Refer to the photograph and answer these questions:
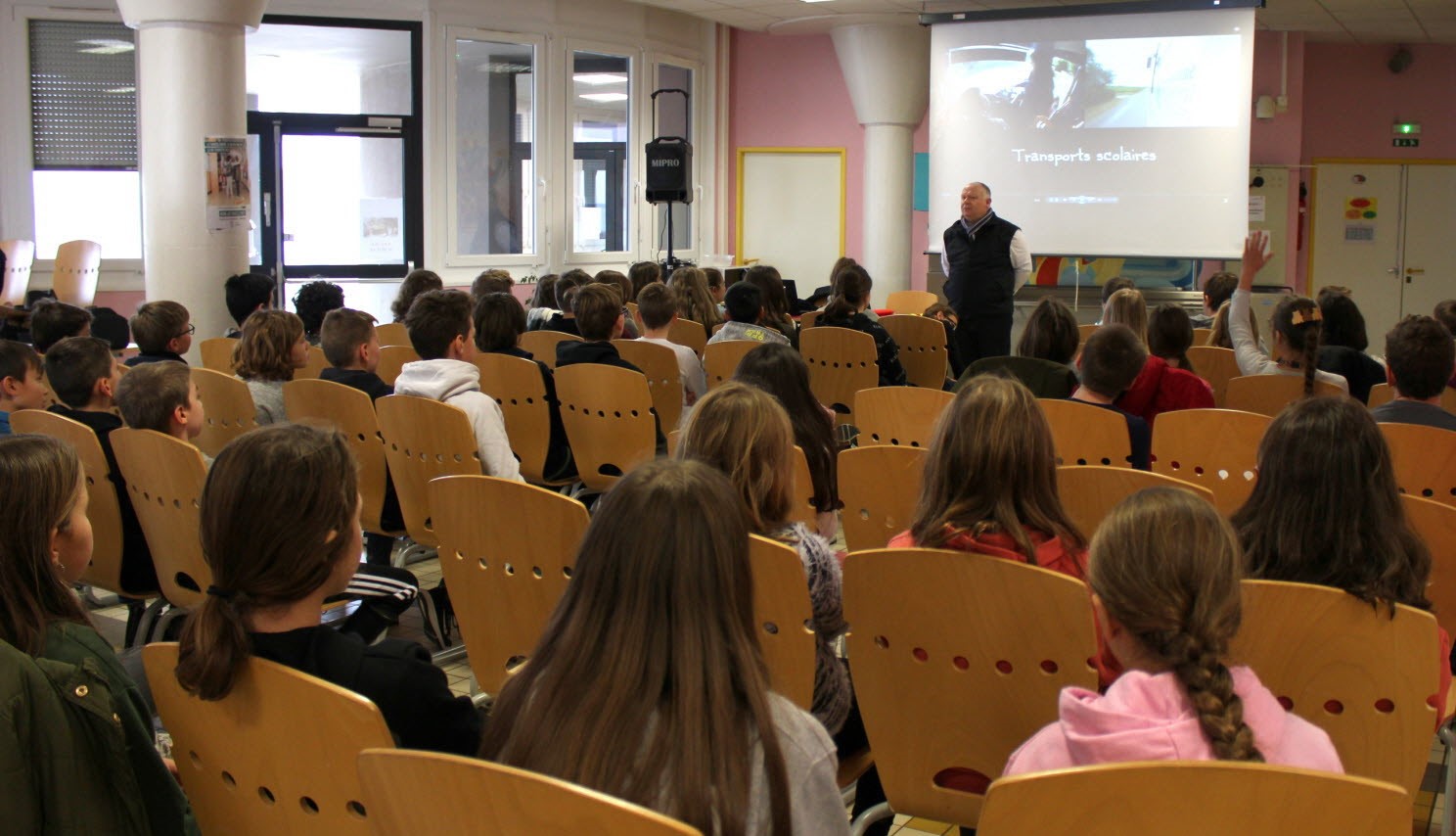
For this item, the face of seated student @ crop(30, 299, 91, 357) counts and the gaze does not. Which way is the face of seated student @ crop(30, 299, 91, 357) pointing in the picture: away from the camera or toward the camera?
away from the camera

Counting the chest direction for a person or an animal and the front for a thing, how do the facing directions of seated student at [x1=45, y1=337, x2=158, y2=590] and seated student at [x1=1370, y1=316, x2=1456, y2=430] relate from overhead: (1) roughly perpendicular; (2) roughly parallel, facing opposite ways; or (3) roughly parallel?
roughly parallel

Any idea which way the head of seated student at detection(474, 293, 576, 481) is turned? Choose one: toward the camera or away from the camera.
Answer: away from the camera

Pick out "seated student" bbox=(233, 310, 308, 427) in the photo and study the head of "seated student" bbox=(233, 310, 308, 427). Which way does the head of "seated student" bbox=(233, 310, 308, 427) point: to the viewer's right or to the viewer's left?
to the viewer's right

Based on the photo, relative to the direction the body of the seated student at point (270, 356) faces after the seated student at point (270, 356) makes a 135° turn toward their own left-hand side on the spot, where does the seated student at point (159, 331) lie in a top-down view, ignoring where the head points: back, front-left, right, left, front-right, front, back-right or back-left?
front-right

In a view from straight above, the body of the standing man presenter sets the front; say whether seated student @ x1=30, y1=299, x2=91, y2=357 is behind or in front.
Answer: in front

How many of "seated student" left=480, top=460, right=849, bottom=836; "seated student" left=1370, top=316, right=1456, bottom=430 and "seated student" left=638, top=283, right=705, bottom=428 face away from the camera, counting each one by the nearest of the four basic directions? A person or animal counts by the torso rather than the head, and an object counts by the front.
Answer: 3

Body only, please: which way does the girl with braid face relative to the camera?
away from the camera

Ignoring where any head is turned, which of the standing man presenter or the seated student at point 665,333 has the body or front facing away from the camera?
the seated student

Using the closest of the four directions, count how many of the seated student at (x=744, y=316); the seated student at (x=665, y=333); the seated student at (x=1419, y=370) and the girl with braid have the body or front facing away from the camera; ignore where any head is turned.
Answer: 4

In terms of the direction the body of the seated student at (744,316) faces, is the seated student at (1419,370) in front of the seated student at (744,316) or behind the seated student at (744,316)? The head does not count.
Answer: behind

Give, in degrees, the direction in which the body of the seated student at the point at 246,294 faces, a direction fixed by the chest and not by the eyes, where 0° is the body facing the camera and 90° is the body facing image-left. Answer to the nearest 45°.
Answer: approximately 225°

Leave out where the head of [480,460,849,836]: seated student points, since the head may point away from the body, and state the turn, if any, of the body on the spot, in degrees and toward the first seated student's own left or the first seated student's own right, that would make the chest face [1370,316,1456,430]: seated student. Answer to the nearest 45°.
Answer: approximately 45° to the first seated student's own right

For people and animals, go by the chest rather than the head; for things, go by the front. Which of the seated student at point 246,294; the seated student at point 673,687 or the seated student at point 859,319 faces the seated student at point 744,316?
the seated student at point 673,687

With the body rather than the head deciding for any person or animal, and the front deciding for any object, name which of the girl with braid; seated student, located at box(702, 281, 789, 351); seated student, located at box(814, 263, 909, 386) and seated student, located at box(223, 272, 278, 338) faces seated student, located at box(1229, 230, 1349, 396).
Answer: the girl with braid

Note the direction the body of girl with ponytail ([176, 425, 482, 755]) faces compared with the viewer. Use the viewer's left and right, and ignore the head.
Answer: facing away from the viewer and to the right of the viewer

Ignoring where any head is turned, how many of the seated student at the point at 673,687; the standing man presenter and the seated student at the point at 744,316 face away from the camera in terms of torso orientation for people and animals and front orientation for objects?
2
